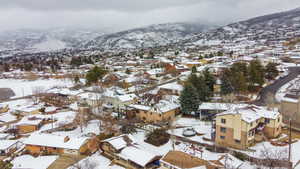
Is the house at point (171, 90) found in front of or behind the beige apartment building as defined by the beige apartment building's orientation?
behind

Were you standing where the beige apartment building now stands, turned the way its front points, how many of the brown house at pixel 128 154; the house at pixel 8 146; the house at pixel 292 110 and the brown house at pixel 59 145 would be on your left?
1

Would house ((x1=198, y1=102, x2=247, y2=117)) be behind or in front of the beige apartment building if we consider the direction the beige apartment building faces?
behind

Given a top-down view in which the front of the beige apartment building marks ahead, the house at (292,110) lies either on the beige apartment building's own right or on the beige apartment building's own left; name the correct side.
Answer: on the beige apartment building's own left

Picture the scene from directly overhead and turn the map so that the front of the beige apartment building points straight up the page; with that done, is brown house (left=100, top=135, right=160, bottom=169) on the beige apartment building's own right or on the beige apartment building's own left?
on the beige apartment building's own right

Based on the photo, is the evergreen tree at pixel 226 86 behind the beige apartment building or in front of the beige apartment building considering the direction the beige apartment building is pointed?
behind
